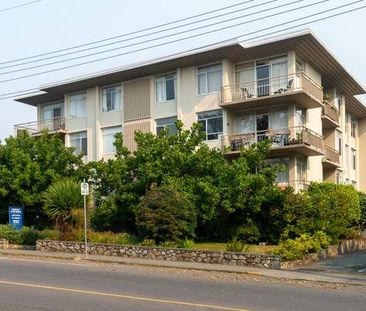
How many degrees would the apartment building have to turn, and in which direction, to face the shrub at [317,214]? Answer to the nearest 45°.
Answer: approximately 45° to its left

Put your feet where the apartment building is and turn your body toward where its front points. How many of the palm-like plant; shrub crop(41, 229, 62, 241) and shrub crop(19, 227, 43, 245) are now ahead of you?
3

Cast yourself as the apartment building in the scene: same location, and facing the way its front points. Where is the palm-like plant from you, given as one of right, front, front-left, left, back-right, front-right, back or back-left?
front

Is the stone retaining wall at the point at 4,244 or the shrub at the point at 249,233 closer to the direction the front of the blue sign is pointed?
the stone retaining wall

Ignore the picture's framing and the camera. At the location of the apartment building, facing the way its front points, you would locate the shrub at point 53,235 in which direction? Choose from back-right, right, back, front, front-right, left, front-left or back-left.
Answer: front

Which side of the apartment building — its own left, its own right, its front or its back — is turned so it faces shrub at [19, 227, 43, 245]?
front

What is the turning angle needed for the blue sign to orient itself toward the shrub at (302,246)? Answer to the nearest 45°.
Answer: approximately 45° to its left

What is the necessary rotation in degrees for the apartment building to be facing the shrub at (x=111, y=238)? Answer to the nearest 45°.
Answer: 0° — it already faces it

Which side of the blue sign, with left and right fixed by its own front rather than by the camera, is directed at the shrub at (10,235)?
front

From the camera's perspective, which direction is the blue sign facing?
toward the camera

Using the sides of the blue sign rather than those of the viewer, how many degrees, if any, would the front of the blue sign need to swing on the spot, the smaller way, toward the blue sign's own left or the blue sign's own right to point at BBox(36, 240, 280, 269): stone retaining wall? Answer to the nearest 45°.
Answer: approximately 45° to the blue sign's own left

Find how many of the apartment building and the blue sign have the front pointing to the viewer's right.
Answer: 0
